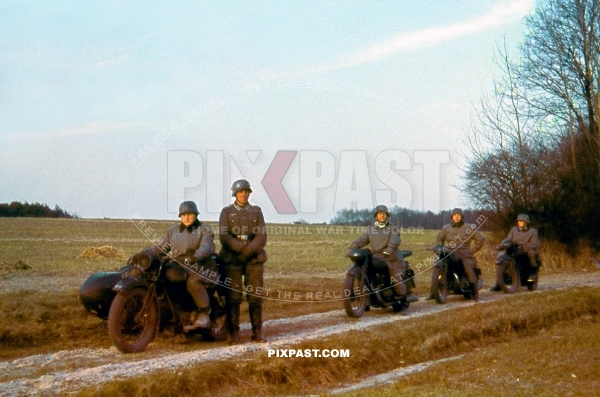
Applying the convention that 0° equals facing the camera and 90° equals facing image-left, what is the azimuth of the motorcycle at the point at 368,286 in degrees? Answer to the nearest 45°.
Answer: approximately 45°

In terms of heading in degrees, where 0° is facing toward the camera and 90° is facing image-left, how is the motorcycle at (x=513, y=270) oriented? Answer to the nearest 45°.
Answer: approximately 45°

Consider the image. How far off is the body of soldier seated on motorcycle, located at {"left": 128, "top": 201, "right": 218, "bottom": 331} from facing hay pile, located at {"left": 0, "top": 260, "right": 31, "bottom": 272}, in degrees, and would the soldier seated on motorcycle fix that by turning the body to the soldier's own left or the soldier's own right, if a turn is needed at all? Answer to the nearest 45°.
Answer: approximately 135° to the soldier's own right

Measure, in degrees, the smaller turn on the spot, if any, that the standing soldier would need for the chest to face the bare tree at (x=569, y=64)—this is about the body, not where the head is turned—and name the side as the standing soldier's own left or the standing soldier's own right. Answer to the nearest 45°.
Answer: approximately 135° to the standing soldier's own left

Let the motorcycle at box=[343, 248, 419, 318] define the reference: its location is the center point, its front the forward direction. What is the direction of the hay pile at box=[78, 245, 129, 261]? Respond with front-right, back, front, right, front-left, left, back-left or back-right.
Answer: right

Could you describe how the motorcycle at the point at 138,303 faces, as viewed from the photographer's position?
facing the viewer and to the left of the viewer

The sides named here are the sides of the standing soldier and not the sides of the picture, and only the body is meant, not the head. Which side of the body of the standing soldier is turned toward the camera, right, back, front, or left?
front

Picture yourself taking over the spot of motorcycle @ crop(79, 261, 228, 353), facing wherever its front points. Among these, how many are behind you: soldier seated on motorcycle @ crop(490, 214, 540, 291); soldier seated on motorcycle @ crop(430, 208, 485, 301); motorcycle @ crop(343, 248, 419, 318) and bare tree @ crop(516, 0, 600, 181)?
4

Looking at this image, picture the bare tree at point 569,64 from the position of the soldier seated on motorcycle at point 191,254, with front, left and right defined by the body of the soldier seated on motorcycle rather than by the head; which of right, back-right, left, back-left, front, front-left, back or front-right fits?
back

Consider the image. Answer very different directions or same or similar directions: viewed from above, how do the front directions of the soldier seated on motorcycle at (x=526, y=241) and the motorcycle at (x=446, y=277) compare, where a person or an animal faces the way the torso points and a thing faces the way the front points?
same or similar directions

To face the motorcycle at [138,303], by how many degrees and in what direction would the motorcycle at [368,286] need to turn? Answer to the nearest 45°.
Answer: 0° — it already faces it

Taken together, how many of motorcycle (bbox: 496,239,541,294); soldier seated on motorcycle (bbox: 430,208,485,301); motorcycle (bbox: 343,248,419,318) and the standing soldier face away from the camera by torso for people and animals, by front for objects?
0

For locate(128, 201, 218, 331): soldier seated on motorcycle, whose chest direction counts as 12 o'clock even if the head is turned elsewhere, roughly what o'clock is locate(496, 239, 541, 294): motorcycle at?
The motorcycle is roughly at 6 o'clock from the soldier seated on motorcycle.
